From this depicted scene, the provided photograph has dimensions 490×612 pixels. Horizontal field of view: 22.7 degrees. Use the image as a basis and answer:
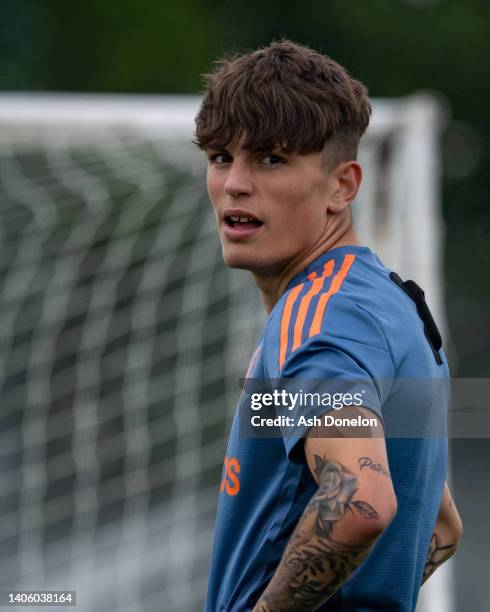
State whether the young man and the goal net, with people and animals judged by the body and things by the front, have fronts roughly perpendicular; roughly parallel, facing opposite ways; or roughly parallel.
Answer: roughly perpendicular

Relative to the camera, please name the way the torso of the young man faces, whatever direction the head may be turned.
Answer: to the viewer's left

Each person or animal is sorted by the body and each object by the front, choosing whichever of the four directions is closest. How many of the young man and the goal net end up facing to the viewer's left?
1

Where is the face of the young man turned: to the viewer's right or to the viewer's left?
to the viewer's left

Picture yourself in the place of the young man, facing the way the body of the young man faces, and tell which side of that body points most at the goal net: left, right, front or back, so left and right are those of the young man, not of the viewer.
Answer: right

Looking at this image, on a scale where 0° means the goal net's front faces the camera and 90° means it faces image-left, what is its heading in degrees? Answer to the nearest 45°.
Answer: approximately 0°

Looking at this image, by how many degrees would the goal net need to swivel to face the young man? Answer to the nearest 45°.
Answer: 0° — it already faces them
